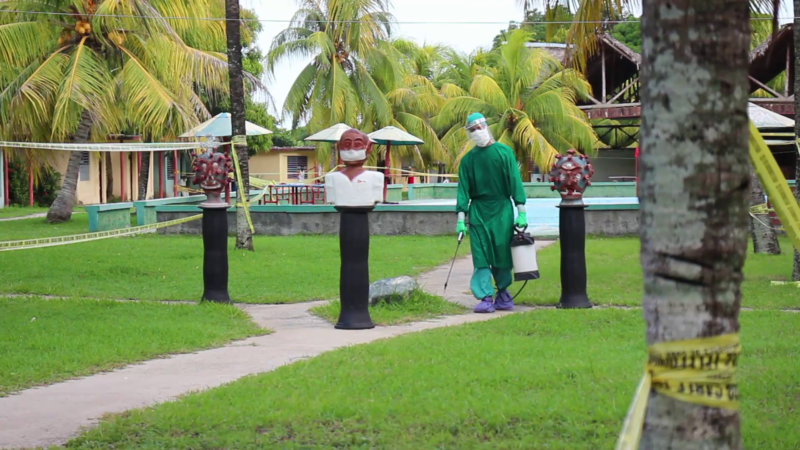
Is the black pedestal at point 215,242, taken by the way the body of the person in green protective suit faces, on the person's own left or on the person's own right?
on the person's own right

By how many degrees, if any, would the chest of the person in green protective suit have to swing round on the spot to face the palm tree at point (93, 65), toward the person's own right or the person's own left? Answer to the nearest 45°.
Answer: approximately 135° to the person's own right

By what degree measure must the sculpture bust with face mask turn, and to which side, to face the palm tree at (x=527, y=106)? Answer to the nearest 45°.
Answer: approximately 180°

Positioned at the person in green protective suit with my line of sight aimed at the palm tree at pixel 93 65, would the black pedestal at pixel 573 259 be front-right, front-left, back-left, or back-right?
back-right

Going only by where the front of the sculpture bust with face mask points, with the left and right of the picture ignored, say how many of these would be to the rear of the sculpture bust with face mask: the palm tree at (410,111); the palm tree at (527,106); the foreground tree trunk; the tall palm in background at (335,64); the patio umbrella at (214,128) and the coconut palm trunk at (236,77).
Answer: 5

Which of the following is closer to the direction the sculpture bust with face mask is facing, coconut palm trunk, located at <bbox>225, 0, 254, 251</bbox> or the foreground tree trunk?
the foreground tree trunk

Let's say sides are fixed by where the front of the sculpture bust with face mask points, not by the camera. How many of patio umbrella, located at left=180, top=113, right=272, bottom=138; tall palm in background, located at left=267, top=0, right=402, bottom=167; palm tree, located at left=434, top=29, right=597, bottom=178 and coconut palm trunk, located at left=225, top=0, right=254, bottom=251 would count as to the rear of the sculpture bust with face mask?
4

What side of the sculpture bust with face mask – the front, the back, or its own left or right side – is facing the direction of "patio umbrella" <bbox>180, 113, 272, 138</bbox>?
back

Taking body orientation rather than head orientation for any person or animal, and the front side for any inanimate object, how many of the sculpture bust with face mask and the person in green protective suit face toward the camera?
2

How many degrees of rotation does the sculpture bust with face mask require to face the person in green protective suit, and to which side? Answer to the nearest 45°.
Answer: approximately 135° to its left

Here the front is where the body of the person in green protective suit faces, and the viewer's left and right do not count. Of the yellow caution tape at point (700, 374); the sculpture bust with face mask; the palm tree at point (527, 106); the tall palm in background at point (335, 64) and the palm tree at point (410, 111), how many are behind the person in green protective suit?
3

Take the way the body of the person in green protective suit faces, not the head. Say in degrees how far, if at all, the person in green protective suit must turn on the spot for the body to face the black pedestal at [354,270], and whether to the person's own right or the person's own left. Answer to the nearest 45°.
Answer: approximately 45° to the person's own right

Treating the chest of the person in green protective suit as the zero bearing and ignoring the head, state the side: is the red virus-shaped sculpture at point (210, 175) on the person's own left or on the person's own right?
on the person's own right
